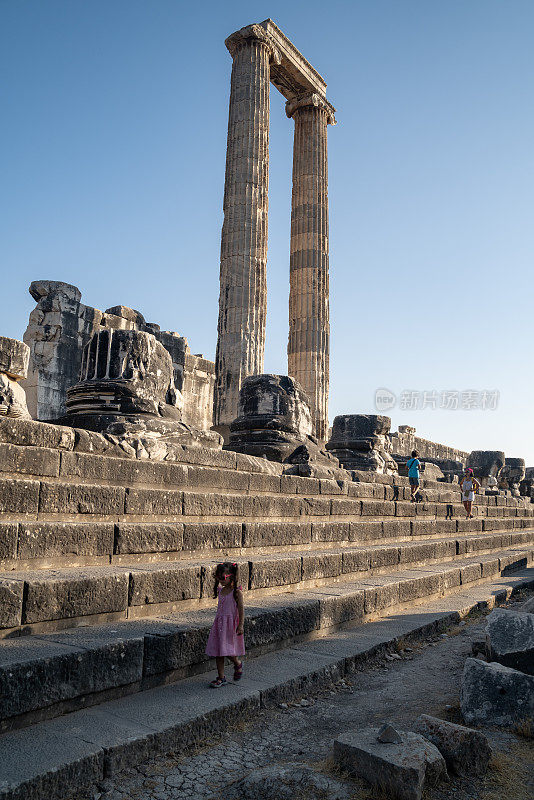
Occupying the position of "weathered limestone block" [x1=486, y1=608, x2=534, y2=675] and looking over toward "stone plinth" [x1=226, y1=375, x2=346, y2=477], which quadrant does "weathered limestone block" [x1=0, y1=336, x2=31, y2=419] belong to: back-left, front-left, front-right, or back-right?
front-left

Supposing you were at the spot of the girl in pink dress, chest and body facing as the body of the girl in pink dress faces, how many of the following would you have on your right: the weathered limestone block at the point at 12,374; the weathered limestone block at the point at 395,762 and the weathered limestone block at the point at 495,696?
1

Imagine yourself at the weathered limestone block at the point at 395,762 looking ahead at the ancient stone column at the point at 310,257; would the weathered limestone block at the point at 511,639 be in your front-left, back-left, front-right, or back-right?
front-right

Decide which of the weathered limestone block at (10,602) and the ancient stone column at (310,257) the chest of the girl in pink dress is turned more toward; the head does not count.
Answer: the weathered limestone block

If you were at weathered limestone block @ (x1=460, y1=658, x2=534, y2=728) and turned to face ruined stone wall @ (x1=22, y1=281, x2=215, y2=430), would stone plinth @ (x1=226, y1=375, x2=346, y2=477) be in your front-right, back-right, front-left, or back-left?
front-right

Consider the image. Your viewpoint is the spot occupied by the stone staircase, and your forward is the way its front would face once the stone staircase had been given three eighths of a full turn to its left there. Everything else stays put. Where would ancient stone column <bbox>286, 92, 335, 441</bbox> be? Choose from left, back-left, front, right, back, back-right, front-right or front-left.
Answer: front

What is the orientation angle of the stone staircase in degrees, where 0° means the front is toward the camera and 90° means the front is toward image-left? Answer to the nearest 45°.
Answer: approximately 315°

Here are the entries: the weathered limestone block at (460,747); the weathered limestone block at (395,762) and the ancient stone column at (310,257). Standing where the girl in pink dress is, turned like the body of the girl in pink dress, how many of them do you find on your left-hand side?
2

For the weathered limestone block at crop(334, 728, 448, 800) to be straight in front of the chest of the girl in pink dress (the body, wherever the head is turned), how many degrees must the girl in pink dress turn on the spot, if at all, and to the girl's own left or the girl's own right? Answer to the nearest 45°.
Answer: approximately 90° to the girl's own left

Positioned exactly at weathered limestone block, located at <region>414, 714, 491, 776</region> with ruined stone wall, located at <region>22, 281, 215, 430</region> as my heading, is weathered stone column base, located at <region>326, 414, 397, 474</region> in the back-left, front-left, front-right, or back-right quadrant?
front-right

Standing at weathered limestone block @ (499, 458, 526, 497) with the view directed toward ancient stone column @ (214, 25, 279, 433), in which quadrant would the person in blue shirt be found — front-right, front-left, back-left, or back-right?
front-left

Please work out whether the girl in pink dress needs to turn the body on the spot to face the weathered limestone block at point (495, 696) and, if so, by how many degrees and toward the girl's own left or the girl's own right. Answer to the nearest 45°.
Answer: approximately 135° to the girl's own left

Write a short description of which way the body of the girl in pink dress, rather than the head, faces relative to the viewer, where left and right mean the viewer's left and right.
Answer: facing the viewer and to the left of the viewer
